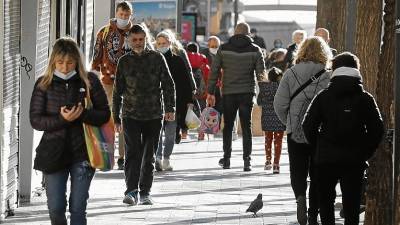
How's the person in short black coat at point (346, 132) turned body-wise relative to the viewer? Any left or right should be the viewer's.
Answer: facing away from the viewer

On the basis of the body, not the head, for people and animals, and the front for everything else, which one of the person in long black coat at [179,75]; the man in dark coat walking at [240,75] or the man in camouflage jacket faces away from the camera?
the man in dark coat walking

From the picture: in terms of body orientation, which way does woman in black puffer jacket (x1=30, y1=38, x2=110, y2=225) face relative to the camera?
toward the camera

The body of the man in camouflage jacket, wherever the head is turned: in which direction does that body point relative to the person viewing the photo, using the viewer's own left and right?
facing the viewer

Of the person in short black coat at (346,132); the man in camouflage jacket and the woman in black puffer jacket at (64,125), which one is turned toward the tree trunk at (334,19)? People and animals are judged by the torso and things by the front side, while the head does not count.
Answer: the person in short black coat

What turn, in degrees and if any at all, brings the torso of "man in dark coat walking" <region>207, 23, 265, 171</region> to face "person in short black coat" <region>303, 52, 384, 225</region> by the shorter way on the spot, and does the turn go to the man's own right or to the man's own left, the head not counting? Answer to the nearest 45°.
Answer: approximately 180°

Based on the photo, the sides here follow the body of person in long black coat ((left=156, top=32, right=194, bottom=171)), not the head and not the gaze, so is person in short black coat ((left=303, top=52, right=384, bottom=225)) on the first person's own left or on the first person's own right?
on the first person's own left
